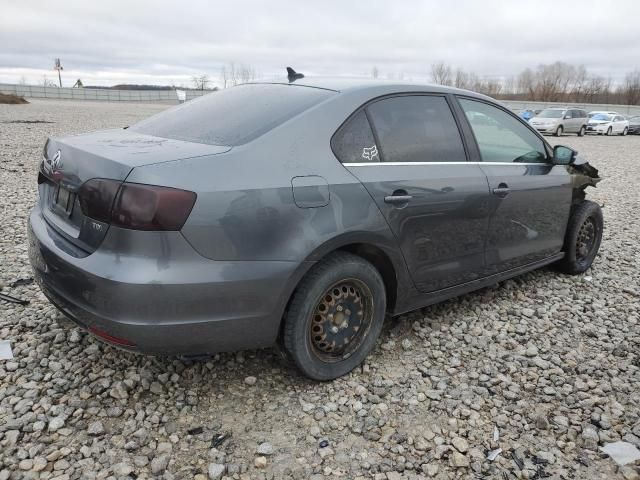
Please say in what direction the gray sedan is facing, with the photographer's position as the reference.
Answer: facing away from the viewer and to the right of the viewer

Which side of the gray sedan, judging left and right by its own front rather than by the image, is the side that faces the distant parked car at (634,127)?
front

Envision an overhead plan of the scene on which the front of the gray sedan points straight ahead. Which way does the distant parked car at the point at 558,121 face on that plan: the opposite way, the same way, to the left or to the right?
the opposite way

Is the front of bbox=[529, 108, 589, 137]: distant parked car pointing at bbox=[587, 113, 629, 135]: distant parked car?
no

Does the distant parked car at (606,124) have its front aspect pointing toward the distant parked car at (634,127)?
no

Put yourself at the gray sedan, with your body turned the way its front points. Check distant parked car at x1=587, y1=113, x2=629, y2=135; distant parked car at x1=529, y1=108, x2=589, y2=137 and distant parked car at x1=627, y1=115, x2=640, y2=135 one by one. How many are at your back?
0

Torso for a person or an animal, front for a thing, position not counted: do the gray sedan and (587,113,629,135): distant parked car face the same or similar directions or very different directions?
very different directions

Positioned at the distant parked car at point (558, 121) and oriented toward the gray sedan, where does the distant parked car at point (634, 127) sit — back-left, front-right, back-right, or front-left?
back-left

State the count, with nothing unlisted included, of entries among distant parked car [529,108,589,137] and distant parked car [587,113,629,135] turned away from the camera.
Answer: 0

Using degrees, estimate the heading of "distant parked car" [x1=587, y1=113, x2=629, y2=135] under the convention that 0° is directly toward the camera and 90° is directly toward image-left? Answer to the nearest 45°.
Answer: approximately 45°

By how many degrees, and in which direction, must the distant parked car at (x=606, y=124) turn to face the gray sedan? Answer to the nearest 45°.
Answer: approximately 45° to its left

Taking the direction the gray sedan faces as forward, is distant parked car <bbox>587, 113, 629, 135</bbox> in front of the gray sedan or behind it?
in front

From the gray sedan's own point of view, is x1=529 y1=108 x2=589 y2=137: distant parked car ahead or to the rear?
ahead

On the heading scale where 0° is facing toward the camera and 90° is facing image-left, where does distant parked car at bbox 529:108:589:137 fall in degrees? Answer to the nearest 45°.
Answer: approximately 45°
